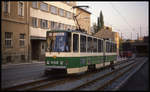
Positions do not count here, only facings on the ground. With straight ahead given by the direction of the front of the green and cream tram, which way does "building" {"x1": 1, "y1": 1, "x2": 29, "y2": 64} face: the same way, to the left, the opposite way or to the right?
to the left

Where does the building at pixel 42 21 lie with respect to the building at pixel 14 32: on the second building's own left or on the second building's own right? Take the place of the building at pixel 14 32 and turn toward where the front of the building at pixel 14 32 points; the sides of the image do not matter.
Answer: on the second building's own left

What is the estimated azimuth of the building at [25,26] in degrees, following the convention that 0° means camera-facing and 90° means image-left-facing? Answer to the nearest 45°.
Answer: approximately 315°

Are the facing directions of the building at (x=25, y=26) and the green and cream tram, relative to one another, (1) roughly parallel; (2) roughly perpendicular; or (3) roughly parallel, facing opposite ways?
roughly perpendicular

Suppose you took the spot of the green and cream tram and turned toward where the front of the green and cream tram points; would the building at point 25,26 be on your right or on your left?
on your right

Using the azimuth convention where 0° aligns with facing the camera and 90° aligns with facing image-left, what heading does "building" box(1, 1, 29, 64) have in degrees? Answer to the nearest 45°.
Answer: approximately 315°

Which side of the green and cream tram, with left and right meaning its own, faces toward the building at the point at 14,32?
right
